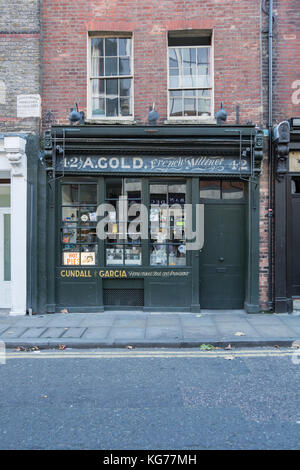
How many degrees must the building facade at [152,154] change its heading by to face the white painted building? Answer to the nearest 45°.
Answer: approximately 90° to its right

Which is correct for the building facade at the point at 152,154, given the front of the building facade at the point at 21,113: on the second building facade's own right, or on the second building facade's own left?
on the second building facade's own left

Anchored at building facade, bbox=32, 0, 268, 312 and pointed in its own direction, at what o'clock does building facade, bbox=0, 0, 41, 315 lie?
building facade, bbox=0, 0, 41, 315 is roughly at 3 o'clock from building facade, bbox=32, 0, 268, 312.

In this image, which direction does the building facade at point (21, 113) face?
toward the camera

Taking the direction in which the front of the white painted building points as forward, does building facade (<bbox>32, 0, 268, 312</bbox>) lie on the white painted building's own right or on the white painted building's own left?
on the white painted building's own left

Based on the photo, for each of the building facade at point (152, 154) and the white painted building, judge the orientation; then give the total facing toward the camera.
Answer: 2
